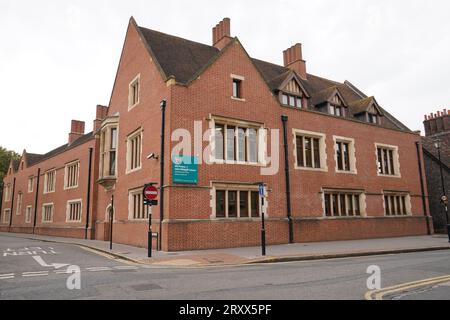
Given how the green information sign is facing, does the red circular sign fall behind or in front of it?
in front

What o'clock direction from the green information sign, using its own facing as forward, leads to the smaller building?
The smaller building is roughly at 8 o'clock from the green information sign.

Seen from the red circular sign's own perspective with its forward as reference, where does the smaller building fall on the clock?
The smaller building is roughly at 8 o'clock from the red circular sign.

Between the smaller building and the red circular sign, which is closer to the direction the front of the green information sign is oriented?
the red circular sign

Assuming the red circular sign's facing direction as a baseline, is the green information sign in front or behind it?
behind

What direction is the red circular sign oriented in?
toward the camera

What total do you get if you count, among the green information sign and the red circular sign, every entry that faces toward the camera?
2

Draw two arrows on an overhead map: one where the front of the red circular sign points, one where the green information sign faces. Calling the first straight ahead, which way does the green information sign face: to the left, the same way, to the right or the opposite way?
the same way

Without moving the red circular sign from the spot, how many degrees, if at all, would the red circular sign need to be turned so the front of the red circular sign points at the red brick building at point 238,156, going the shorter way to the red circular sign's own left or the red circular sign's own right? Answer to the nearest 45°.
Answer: approximately 135° to the red circular sign's own left

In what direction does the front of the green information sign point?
toward the camera
